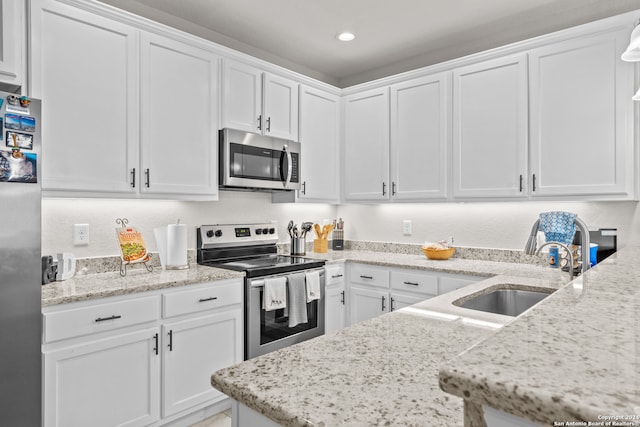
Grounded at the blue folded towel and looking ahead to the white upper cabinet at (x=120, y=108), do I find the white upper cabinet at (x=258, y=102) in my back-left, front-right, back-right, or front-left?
front-right

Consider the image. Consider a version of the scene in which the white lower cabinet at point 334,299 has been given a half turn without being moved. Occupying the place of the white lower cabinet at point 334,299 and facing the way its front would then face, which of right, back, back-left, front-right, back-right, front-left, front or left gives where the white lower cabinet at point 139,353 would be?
left

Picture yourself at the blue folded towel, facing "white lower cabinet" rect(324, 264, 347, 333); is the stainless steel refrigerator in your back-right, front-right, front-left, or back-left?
front-left

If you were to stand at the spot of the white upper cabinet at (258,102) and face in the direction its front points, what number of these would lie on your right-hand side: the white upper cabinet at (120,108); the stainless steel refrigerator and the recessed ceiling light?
2

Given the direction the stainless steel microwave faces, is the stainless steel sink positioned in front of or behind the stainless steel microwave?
in front

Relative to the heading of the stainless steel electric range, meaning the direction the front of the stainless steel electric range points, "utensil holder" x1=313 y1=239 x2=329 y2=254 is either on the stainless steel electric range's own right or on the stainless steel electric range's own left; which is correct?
on the stainless steel electric range's own left

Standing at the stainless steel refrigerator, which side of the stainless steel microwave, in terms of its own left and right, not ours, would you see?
right

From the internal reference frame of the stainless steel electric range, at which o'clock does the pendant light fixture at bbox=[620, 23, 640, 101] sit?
The pendant light fixture is roughly at 12 o'clock from the stainless steel electric range.

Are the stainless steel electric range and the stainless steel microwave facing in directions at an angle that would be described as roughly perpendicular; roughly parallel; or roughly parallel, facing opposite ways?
roughly parallel

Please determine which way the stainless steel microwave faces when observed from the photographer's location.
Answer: facing the viewer and to the right of the viewer

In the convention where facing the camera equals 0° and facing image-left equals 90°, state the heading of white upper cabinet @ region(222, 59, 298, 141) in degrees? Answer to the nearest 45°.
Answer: approximately 315°

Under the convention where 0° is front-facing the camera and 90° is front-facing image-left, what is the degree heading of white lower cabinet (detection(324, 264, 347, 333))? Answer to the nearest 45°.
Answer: approximately 315°

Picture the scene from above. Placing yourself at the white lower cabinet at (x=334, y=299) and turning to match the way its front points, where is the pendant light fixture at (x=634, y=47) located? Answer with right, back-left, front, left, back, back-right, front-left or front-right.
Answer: front

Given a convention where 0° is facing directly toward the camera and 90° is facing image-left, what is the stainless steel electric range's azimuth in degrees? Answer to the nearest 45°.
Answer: approximately 315°

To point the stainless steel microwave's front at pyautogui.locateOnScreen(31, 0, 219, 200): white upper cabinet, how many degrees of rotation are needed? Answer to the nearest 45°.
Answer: approximately 90° to its right
